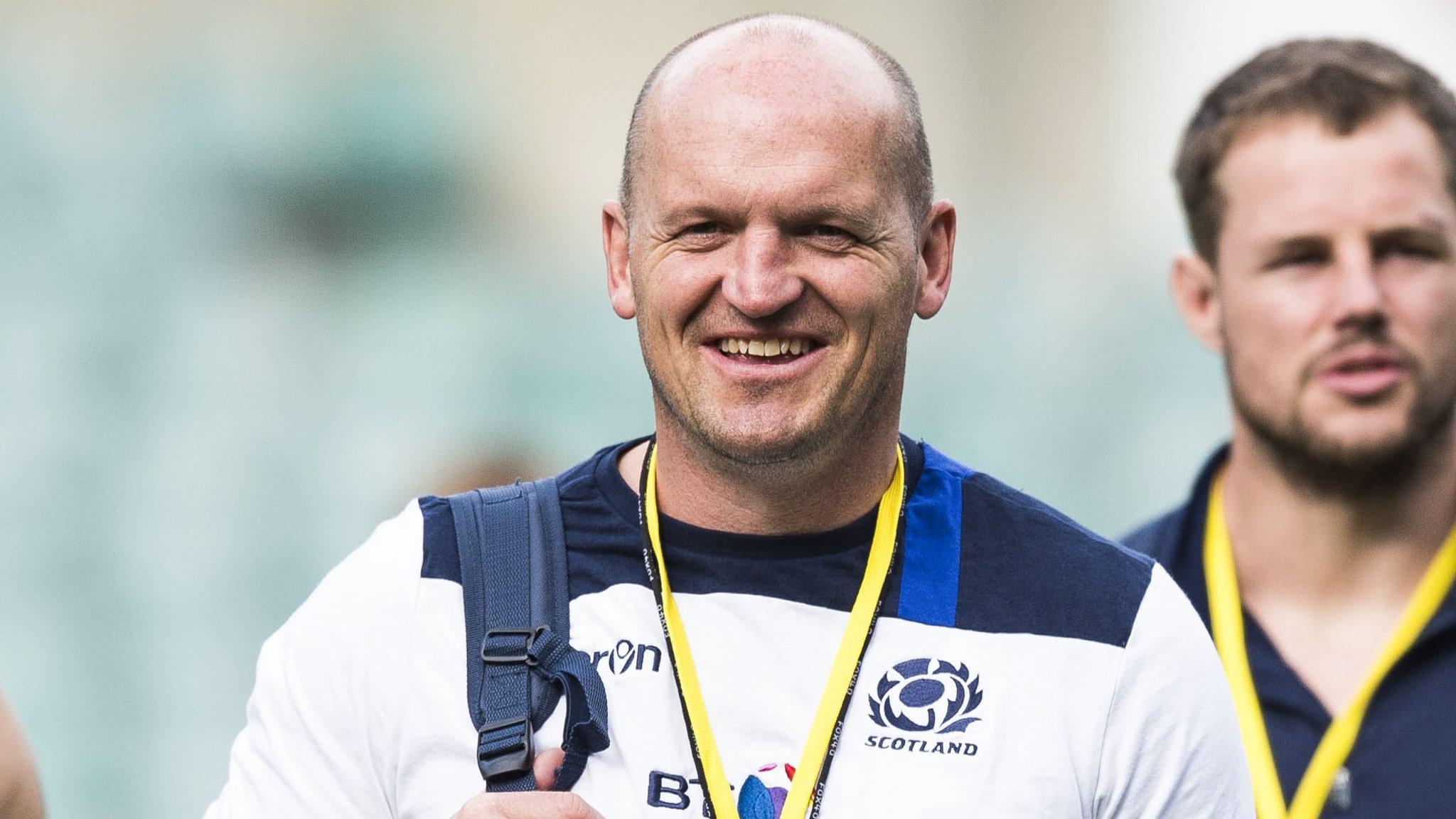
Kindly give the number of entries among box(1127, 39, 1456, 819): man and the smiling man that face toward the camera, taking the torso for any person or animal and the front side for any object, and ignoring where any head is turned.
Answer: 2

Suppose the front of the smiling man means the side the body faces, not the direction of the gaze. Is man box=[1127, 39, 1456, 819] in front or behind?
behind

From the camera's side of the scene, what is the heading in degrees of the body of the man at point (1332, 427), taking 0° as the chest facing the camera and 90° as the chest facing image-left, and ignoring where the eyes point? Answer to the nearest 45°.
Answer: approximately 0°

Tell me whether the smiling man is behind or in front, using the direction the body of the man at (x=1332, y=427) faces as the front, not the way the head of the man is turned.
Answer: in front

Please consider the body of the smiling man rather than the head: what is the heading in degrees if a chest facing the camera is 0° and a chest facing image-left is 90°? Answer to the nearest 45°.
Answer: approximately 0°

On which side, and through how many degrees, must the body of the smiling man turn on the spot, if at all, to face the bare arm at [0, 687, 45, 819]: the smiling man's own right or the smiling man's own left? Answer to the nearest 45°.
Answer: approximately 90° to the smiling man's own right
